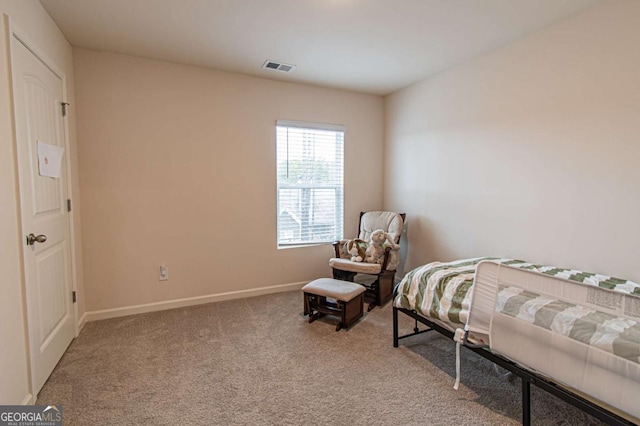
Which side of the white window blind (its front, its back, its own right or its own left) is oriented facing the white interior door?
right

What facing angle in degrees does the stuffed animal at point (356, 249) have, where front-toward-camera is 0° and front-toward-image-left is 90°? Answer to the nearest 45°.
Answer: approximately 45°

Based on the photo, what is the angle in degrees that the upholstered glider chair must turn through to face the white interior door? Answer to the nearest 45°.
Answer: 0° — it already faces it
